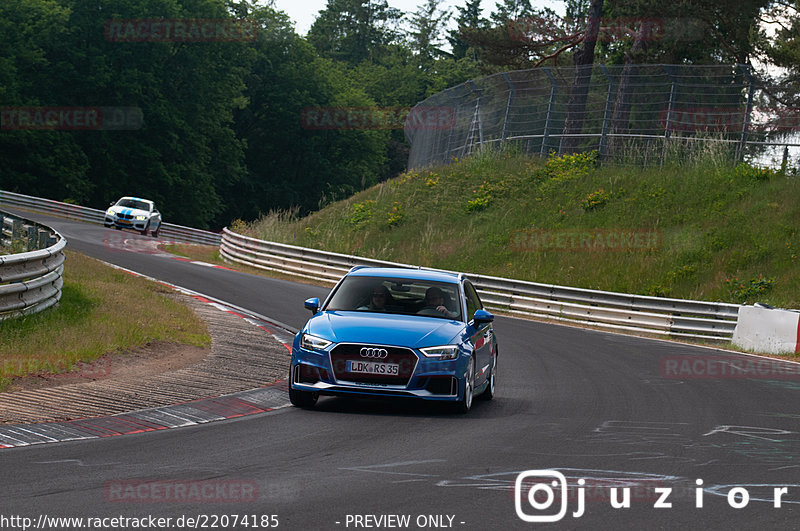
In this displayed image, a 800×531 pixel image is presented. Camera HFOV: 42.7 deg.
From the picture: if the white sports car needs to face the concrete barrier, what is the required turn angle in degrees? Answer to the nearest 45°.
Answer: approximately 90° to its left

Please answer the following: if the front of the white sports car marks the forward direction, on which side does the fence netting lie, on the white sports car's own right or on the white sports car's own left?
on the white sports car's own left

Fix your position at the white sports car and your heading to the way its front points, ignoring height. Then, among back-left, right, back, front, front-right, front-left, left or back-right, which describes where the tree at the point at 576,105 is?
left

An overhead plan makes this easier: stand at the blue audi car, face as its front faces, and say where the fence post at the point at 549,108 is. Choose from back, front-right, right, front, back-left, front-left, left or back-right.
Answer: back

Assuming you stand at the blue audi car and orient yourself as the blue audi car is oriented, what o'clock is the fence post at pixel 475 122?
The fence post is roughly at 6 o'clock from the blue audi car.

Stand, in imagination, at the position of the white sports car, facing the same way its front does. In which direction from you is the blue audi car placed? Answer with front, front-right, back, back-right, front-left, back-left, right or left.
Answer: front-left

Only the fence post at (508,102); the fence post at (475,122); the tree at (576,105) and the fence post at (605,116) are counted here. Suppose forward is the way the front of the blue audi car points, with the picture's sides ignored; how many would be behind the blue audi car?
4

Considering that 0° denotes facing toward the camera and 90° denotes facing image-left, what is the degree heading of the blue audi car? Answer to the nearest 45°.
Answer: approximately 0°

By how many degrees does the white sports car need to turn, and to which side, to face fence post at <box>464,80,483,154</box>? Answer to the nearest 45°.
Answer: approximately 90° to its left

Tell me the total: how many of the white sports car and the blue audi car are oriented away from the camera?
0

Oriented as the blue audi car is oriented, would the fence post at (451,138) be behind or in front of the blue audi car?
behind

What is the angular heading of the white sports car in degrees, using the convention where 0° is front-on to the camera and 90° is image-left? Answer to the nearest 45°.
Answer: approximately 45°
